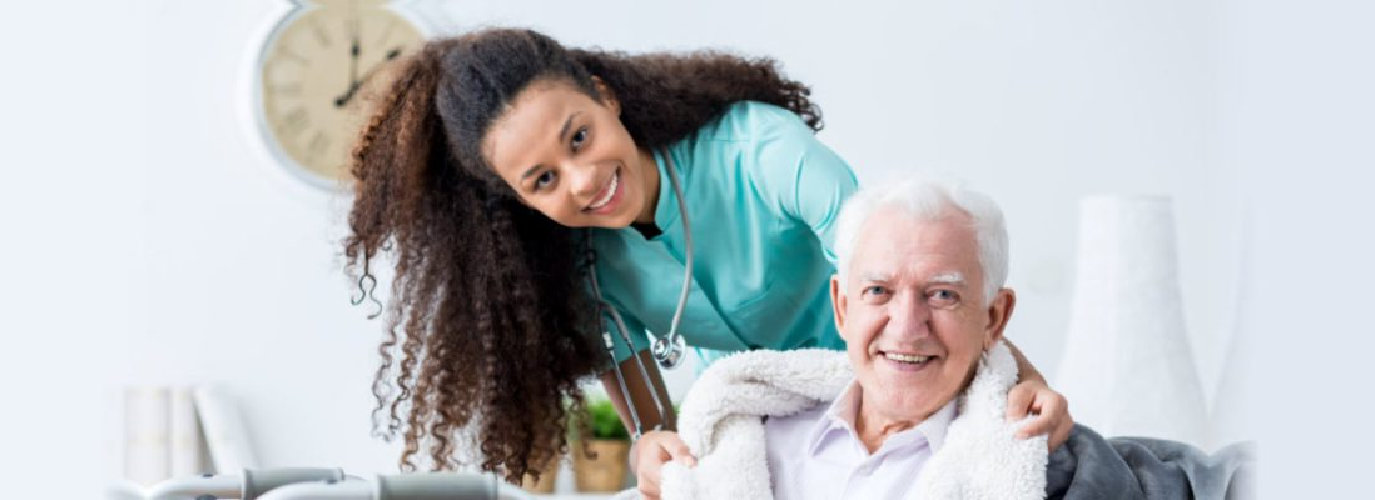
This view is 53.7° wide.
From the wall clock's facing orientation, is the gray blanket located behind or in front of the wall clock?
in front

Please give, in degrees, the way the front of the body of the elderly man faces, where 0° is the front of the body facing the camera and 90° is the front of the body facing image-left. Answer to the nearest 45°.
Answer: approximately 0°
